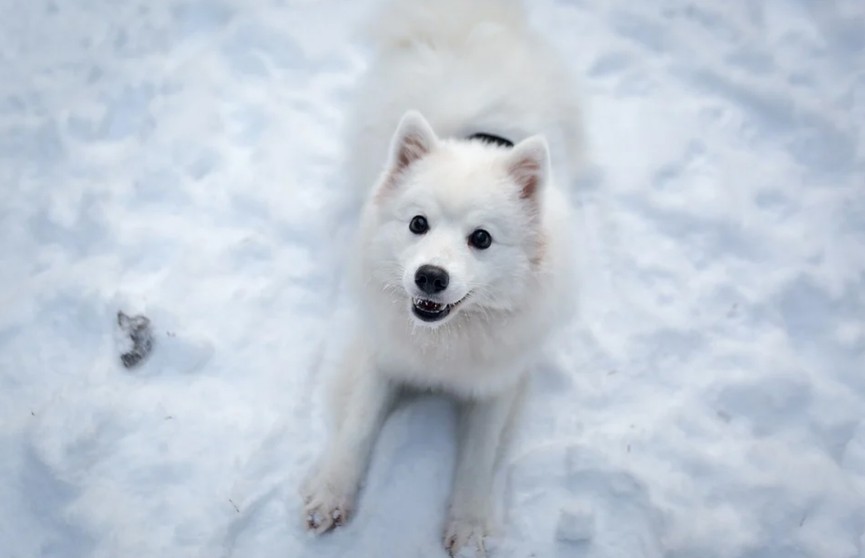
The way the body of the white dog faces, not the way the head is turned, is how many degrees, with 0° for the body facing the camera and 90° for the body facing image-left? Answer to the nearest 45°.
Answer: approximately 0°
